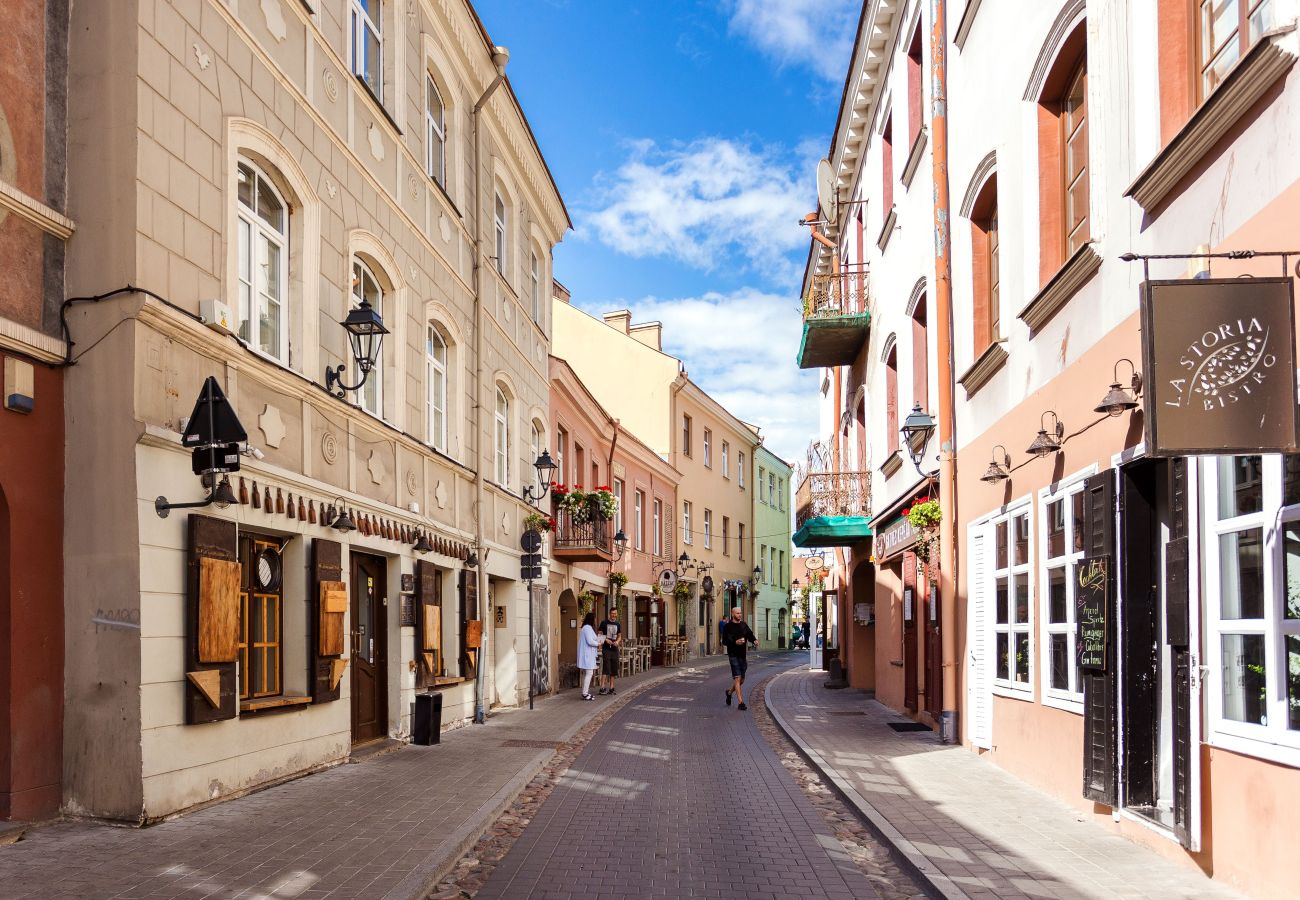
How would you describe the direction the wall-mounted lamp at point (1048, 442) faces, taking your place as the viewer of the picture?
facing the viewer and to the left of the viewer

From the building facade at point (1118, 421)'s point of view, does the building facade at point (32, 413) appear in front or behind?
in front

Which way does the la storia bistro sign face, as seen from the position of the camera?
facing the viewer

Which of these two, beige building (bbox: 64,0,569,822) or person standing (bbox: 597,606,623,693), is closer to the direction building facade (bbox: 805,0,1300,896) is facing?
the beige building

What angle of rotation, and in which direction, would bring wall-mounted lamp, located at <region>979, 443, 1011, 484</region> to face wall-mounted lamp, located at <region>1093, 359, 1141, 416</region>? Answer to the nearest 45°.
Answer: approximately 45° to its left

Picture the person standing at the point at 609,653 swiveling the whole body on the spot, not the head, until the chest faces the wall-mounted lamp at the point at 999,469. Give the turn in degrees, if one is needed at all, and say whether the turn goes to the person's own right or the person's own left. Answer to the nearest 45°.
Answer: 0° — they already face it

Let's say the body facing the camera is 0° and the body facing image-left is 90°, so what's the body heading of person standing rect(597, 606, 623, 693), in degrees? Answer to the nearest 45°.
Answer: approximately 0°
